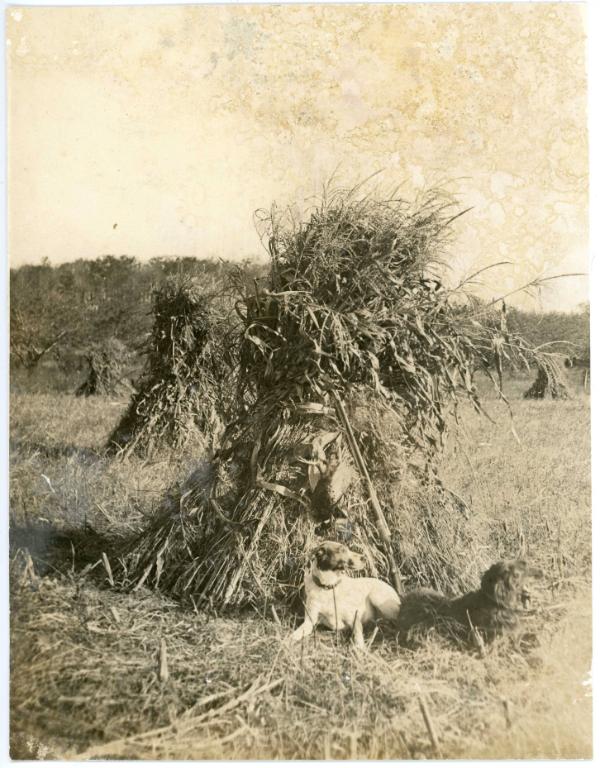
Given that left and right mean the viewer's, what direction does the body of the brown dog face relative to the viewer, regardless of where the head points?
facing to the right of the viewer

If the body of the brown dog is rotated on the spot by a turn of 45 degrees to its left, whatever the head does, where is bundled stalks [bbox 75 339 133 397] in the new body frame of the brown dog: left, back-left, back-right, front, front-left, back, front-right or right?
back-left

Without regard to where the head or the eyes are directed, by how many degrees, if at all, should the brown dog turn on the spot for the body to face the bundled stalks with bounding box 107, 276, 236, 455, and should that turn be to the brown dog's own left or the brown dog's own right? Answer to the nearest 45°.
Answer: approximately 180°

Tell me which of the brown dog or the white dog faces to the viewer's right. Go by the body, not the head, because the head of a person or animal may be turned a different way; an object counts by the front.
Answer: the brown dog

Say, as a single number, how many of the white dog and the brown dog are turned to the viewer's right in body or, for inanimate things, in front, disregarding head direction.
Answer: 1

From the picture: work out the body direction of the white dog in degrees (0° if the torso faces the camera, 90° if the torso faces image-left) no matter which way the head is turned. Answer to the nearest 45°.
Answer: approximately 45°
